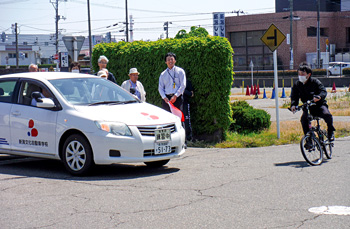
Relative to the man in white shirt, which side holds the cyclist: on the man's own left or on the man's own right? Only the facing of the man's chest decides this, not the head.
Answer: on the man's own left

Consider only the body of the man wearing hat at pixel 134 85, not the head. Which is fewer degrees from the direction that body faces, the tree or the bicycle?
the bicycle

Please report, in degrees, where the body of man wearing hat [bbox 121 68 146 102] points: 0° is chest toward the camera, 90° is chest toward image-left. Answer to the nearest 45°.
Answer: approximately 0°

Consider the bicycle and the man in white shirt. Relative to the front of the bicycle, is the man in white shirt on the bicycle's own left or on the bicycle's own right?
on the bicycle's own right

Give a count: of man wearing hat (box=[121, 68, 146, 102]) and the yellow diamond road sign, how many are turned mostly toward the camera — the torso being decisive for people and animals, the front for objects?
2

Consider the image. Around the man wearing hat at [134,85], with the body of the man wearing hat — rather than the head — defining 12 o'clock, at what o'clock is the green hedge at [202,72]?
The green hedge is roughly at 8 o'clock from the man wearing hat.

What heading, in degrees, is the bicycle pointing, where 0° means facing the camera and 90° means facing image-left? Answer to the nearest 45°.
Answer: approximately 45°

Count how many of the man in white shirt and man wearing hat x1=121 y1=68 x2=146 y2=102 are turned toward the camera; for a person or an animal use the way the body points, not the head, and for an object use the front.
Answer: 2

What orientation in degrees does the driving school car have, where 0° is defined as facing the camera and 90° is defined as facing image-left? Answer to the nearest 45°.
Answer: approximately 315°

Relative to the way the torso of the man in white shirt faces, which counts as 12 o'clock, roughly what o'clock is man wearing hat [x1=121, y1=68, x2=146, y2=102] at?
The man wearing hat is roughly at 3 o'clock from the man in white shirt.
